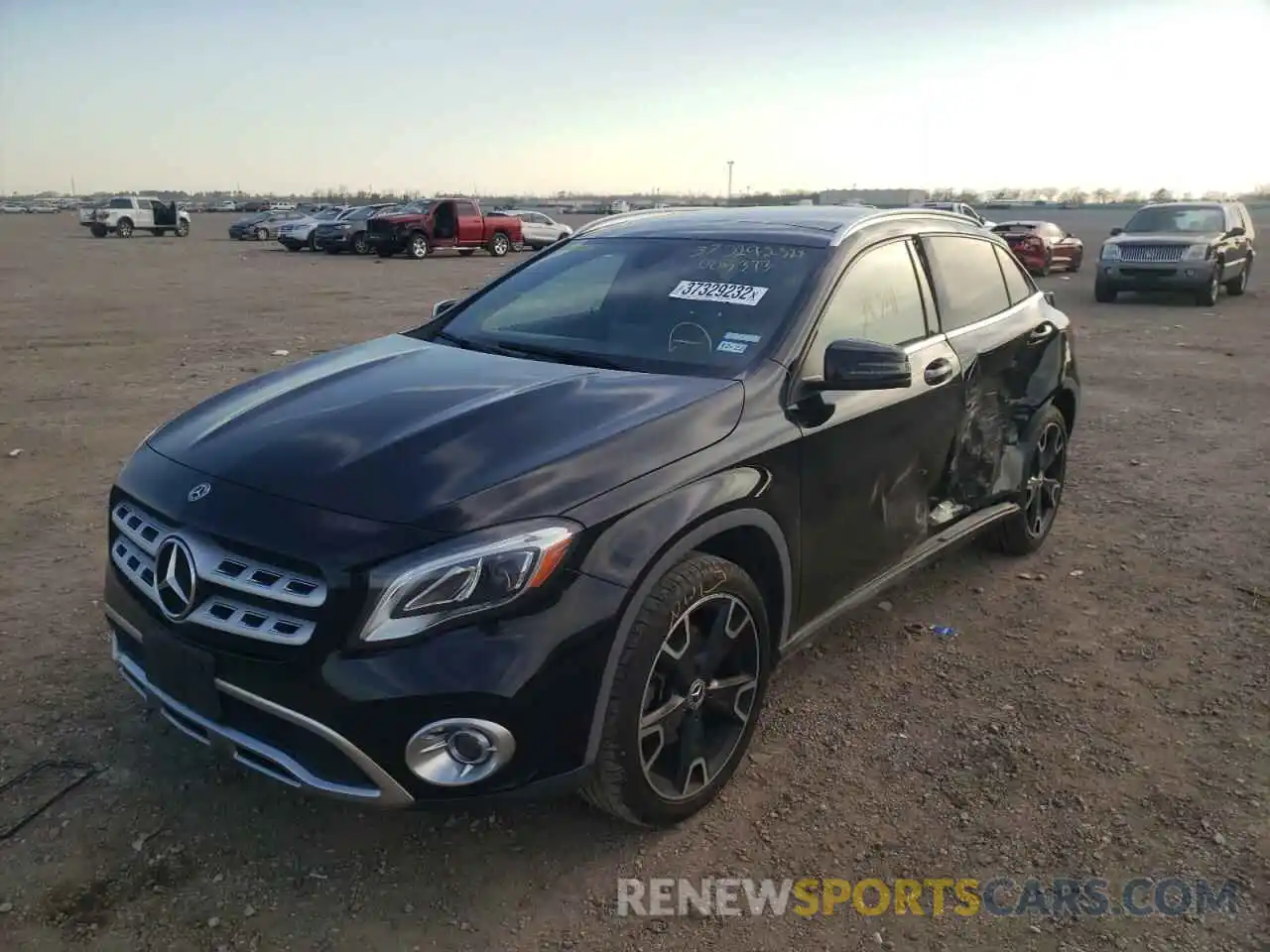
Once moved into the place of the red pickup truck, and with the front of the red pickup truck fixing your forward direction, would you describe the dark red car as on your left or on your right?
on your left

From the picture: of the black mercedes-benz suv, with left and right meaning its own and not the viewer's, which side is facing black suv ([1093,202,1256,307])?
back

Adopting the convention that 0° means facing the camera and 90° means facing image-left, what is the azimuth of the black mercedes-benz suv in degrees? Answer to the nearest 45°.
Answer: approximately 45°

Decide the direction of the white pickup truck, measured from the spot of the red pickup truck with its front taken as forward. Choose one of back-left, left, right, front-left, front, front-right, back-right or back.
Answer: right

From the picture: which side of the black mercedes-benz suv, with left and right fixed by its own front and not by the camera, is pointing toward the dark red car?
back

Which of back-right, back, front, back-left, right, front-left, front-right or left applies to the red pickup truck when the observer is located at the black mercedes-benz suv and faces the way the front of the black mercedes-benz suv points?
back-right

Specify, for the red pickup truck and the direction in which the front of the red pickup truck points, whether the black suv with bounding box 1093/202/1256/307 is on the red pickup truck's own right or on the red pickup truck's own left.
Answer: on the red pickup truck's own left

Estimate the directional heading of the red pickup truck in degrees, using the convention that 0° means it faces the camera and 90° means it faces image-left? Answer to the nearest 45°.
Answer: approximately 45°
